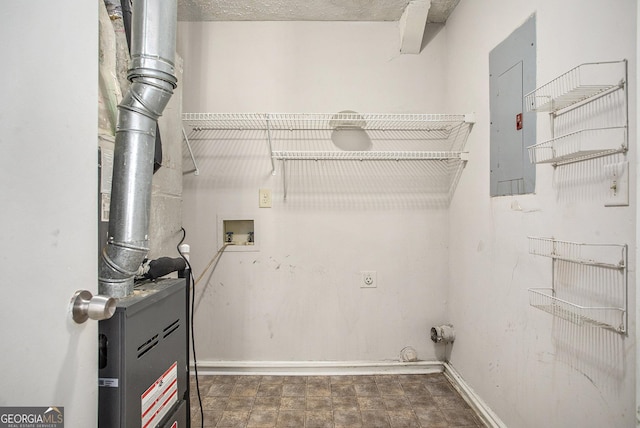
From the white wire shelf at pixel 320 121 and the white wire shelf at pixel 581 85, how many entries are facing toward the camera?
1

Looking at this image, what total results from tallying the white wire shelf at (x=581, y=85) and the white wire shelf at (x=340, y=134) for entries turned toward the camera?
1

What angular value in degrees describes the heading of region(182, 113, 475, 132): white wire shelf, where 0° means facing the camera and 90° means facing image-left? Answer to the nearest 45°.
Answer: approximately 0°

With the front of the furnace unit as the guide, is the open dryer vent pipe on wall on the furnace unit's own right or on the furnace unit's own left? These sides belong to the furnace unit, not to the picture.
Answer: on the furnace unit's own left

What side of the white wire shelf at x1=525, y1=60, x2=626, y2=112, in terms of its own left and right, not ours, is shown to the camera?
left
